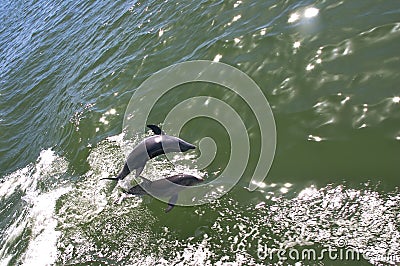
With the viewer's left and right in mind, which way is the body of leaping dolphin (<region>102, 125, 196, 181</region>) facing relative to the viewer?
facing to the right of the viewer

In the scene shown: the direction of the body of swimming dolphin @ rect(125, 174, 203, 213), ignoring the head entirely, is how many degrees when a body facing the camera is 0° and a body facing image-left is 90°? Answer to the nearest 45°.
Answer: approximately 270°

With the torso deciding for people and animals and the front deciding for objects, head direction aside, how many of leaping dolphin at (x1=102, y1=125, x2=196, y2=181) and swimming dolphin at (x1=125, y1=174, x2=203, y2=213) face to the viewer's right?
2
